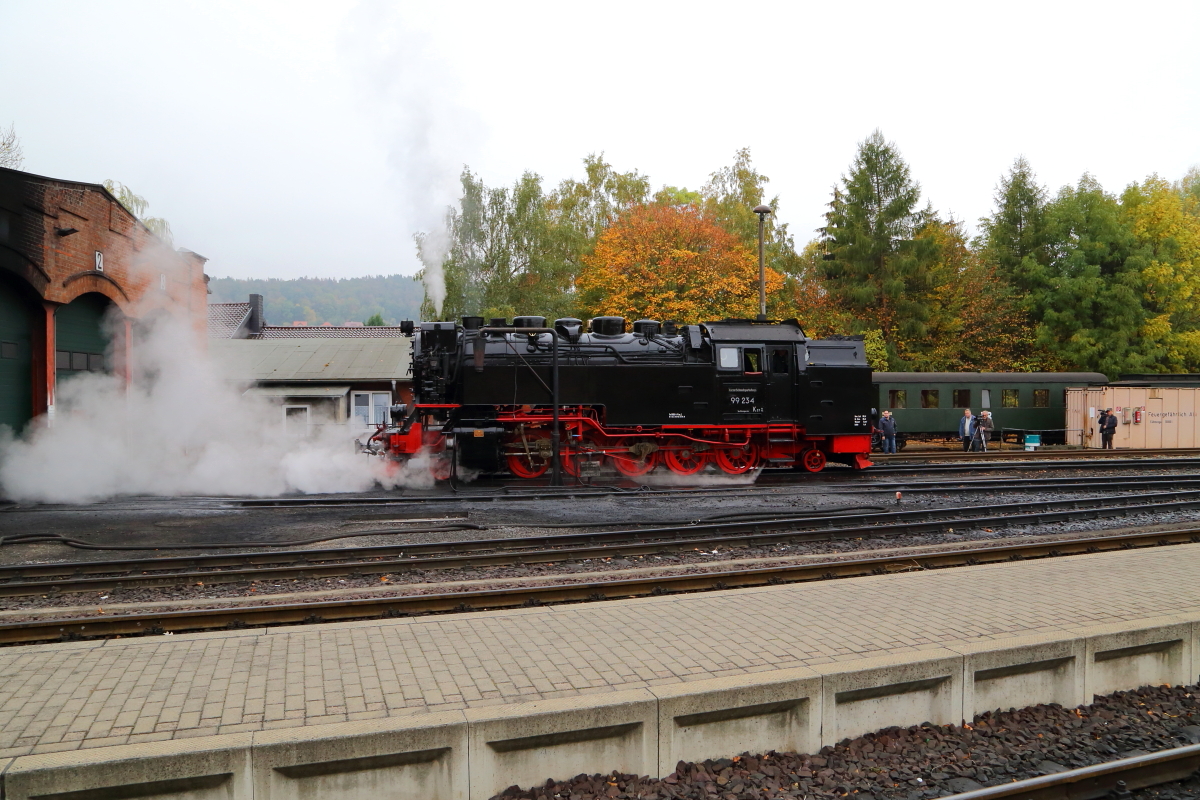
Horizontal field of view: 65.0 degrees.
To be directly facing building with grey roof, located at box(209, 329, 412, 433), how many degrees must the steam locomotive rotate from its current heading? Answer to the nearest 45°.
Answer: approximately 45° to its right

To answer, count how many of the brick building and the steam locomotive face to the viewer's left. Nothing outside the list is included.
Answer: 1

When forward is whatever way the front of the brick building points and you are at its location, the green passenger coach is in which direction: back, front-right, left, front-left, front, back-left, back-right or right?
front-left

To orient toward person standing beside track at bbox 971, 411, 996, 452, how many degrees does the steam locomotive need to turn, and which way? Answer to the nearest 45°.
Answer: approximately 135° to its right

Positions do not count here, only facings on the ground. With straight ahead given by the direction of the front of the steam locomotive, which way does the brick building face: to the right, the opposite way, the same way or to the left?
the opposite way

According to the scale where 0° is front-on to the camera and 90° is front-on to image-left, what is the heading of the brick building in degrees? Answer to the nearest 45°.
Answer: approximately 315°

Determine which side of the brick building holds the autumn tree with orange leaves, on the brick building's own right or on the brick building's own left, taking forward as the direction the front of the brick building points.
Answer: on the brick building's own left

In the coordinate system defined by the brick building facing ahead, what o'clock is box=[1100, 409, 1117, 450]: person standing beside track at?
The person standing beside track is roughly at 11 o'clock from the brick building.

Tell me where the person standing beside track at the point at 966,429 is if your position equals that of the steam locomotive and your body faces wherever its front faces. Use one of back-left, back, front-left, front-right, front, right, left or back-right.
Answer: back-right

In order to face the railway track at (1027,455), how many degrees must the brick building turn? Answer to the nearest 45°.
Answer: approximately 45° to its left

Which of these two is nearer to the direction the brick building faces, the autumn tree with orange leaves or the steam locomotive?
the steam locomotive

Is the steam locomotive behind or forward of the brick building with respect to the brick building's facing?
forward

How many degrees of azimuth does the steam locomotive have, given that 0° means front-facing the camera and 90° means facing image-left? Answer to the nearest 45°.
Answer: approximately 90°
